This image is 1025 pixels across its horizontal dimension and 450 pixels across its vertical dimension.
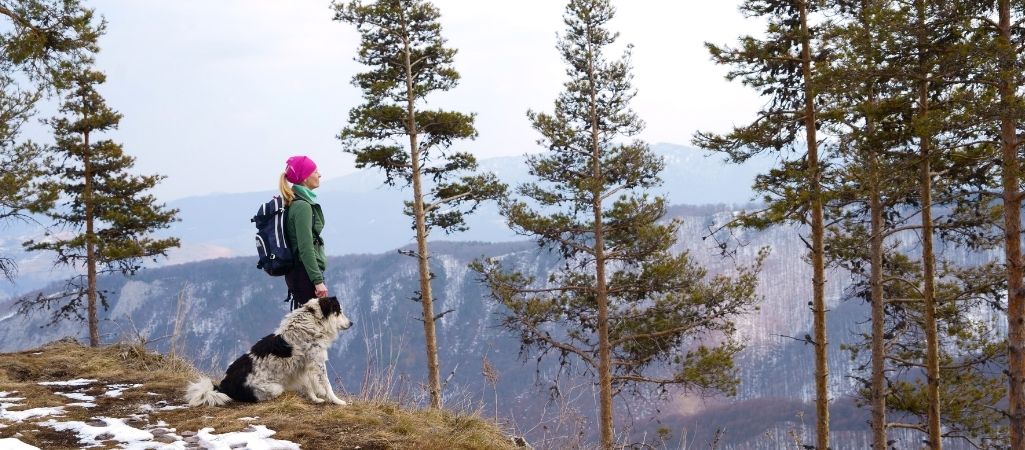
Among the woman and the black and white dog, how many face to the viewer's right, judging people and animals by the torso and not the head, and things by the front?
2

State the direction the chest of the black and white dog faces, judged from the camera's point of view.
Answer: to the viewer's right

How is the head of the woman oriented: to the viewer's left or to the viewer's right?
to the viewer's right

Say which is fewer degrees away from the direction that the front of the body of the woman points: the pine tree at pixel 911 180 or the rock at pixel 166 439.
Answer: the pine tree

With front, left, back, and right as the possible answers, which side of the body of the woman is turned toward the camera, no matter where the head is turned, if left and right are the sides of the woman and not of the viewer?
right

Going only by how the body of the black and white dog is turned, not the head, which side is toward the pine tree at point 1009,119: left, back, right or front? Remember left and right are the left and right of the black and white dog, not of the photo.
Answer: front

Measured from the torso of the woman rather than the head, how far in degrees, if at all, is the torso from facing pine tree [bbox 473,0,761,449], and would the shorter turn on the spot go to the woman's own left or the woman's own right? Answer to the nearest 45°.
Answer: approximately 45° to the woman's own left

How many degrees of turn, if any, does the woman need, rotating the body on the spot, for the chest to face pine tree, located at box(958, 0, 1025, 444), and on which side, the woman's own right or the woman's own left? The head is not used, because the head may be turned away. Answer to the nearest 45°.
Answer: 0° — they already face it

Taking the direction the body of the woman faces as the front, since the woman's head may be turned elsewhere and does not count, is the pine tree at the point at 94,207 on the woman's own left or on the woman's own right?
on the woman's own left

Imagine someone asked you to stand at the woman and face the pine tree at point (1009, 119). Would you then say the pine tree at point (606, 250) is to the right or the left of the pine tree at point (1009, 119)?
left
